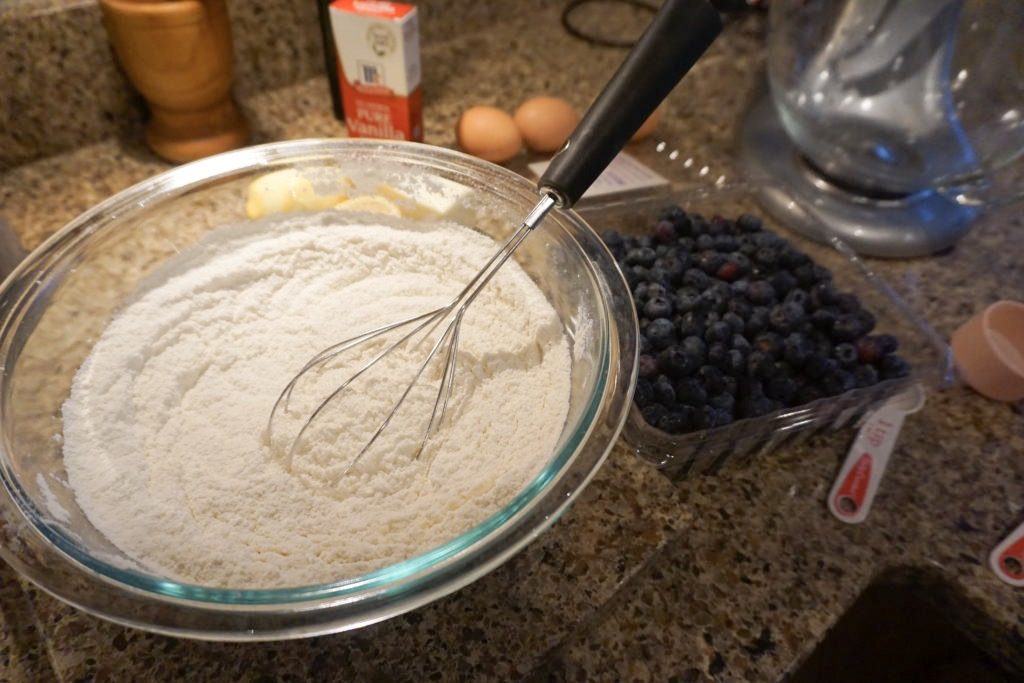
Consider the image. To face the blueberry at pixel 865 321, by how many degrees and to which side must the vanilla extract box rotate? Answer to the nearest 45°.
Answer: approximately 45° to its left

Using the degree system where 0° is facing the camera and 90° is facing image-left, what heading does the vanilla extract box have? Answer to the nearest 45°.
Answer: approximately 0°

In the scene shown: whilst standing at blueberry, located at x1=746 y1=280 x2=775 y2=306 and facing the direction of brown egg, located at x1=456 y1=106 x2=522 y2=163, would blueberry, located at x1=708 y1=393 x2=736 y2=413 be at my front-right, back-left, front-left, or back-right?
back-left
